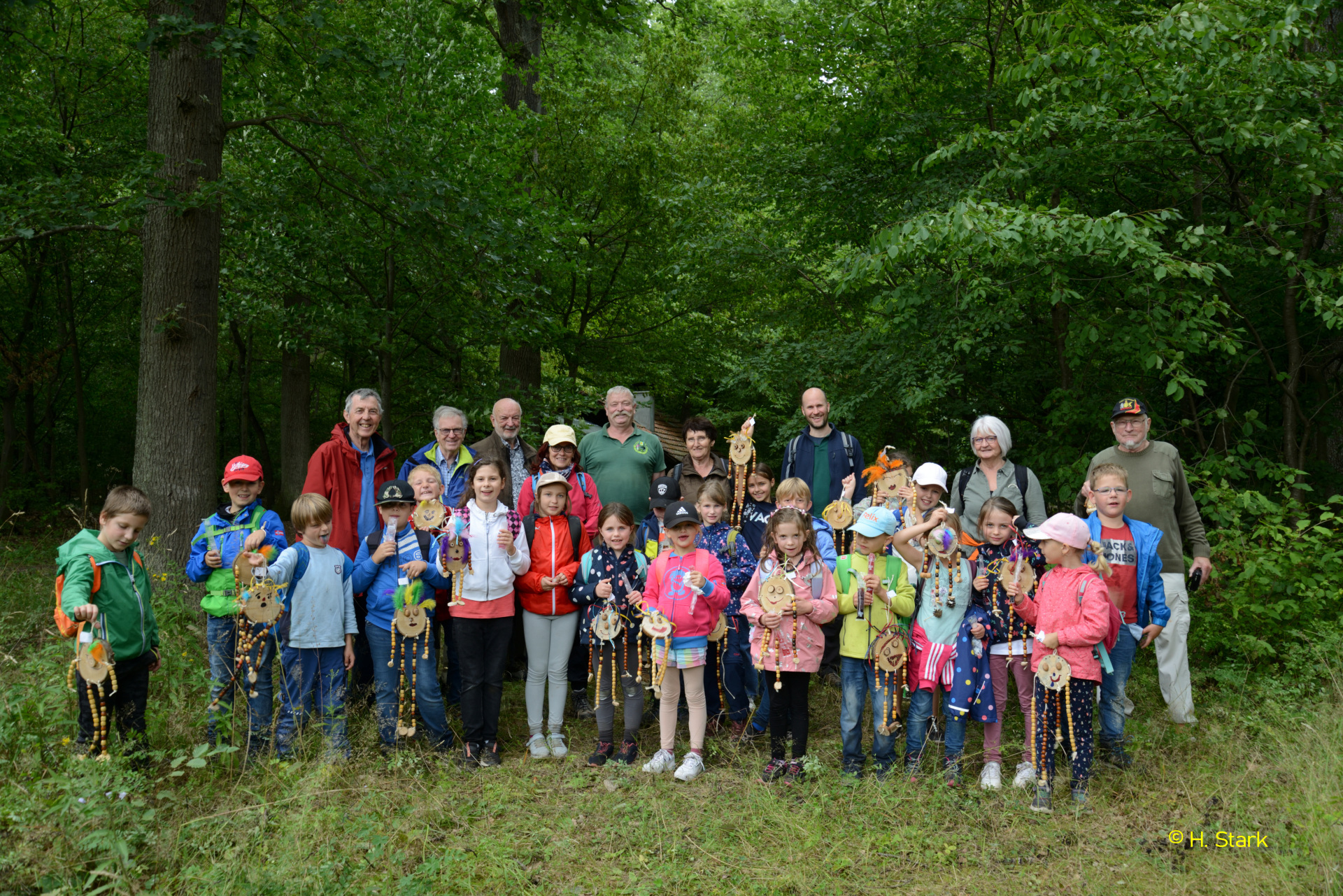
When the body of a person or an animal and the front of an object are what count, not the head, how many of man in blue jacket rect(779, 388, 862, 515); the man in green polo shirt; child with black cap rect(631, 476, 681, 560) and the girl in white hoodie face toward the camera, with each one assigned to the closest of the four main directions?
4

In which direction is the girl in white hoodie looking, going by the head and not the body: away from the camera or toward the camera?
toward the camera

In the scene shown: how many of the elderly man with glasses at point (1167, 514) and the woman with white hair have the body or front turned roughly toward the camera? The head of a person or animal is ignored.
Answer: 2

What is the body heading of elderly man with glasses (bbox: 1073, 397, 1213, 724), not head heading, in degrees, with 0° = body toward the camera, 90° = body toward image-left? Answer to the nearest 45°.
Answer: approximately 0°

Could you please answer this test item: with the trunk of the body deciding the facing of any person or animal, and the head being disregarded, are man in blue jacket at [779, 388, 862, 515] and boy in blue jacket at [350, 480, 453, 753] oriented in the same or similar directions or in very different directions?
same or similar directions

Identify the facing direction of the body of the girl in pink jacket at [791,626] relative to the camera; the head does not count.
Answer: toward the camera

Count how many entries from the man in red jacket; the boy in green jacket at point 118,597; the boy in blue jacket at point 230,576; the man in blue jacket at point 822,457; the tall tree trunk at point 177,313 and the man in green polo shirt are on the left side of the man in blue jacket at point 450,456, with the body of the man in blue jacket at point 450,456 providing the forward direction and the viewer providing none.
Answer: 2

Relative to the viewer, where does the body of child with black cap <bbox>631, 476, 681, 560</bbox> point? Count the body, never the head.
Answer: toward the camera

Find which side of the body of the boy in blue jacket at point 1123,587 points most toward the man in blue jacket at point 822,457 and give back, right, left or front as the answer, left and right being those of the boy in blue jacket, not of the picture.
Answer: right

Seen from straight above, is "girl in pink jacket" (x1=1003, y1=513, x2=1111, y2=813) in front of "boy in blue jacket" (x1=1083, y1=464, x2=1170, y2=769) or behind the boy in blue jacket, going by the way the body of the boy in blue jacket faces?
in front

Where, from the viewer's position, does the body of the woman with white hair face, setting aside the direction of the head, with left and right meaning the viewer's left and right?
facing the viewer

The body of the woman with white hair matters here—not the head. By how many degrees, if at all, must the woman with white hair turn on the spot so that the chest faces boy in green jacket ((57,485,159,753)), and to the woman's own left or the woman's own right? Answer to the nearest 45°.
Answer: approximately 45° to the woman's own right

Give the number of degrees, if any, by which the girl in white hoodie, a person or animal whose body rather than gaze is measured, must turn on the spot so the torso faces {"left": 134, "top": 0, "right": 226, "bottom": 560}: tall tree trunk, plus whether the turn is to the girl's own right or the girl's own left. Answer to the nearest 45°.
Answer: approximately 135° to the girl's own right

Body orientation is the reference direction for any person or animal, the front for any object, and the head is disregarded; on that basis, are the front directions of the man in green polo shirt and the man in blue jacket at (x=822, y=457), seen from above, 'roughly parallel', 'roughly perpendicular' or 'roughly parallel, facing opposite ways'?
roughly parallel

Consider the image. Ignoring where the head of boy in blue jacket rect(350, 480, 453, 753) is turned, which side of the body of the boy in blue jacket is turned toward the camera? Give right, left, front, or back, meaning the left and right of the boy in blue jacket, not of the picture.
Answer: front

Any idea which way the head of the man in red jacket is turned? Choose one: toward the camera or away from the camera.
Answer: toward the camera

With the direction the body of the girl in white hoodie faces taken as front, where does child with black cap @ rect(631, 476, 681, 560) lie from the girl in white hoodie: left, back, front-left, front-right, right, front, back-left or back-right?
left
